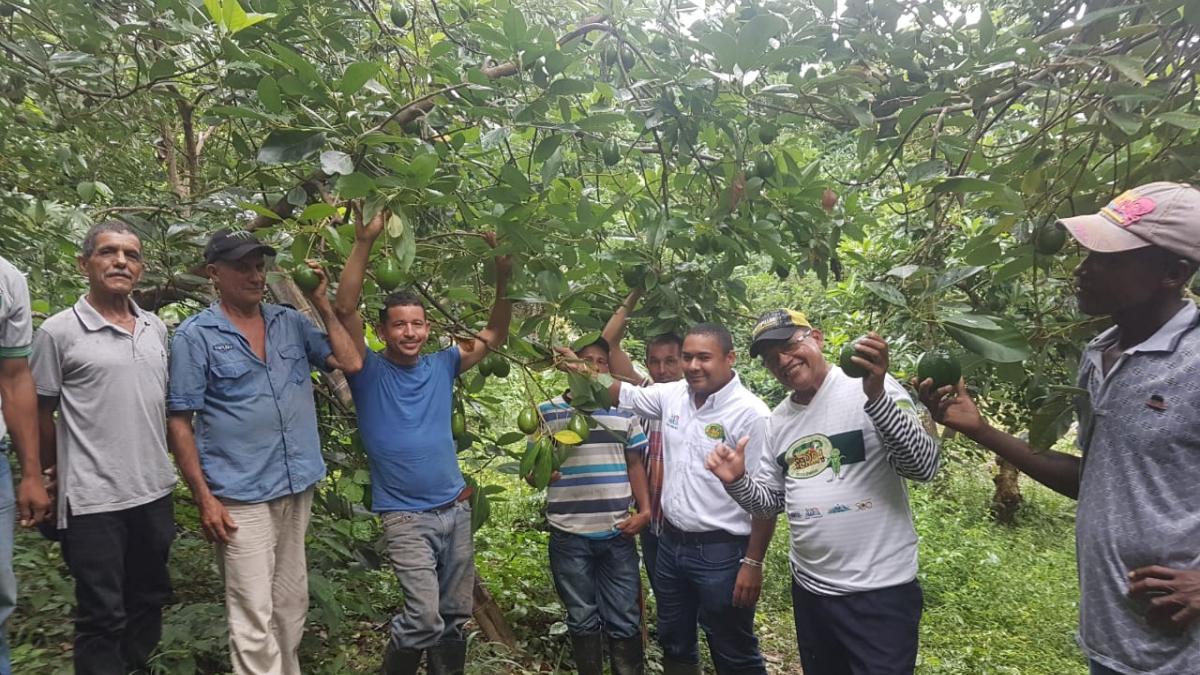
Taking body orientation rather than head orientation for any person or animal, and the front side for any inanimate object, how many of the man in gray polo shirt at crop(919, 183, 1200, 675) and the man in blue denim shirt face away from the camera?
0

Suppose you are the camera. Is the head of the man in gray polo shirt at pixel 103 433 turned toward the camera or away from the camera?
toward the camera

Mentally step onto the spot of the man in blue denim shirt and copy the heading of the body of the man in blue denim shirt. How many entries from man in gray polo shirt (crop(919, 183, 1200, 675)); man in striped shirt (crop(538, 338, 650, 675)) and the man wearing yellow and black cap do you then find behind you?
0

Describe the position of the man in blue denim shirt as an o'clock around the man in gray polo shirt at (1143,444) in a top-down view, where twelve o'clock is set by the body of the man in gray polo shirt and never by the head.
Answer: The man in blue denim shirt is roughly at 1 o'clock from the man in gray polo shirt.

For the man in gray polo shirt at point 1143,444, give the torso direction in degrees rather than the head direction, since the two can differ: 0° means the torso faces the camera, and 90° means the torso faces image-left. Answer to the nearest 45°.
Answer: approximately 45°

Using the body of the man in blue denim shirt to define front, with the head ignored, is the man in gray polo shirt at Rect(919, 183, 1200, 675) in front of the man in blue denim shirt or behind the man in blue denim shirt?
in front

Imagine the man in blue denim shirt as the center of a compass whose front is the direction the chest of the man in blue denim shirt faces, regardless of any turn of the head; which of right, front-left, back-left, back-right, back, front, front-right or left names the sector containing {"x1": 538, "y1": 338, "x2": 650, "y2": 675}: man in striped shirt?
front-left

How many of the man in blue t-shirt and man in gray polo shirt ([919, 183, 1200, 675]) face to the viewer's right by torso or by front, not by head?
0

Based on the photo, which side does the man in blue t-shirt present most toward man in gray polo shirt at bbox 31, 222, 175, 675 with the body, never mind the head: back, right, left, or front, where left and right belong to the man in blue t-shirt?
right

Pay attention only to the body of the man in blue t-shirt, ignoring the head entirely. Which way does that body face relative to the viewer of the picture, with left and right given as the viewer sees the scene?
facing the viewer

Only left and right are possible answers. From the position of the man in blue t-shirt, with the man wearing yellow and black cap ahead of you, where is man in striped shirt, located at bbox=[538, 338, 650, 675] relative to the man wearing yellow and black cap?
left

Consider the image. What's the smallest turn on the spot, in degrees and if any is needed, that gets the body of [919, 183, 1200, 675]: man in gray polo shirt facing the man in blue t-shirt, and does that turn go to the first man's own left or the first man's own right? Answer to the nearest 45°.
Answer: approximately 45° to the first man's own right

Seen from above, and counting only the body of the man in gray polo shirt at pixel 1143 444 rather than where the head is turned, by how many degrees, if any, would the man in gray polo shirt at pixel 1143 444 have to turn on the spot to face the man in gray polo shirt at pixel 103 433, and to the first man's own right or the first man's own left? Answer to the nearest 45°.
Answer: approximately 45° to the first man's own right

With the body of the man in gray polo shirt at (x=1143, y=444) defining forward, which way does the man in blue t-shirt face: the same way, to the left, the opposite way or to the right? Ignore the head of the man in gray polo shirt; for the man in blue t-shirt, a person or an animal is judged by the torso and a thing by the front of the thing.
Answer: to the left

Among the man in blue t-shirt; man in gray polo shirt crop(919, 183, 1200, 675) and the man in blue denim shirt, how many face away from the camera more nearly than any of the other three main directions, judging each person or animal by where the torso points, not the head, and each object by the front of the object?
0

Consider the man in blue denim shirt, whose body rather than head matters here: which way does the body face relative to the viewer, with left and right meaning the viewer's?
facing the viewer and to the right of the viewer

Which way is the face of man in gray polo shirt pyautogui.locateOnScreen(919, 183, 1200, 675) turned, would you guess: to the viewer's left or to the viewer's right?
to the viewer's left
